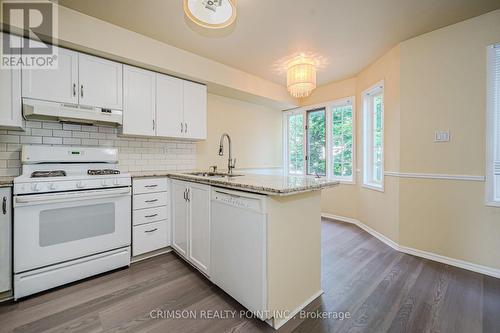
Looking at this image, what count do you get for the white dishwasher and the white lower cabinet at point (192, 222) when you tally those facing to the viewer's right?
0

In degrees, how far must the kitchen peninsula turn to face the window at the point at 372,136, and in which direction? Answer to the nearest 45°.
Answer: approximately 180°

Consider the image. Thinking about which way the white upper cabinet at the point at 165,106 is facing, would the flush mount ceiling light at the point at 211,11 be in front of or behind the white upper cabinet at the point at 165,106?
in front

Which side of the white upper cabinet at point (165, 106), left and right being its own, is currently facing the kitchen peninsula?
front

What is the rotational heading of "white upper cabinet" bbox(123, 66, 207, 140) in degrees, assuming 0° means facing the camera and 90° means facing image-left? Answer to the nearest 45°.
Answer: approximately 315°
